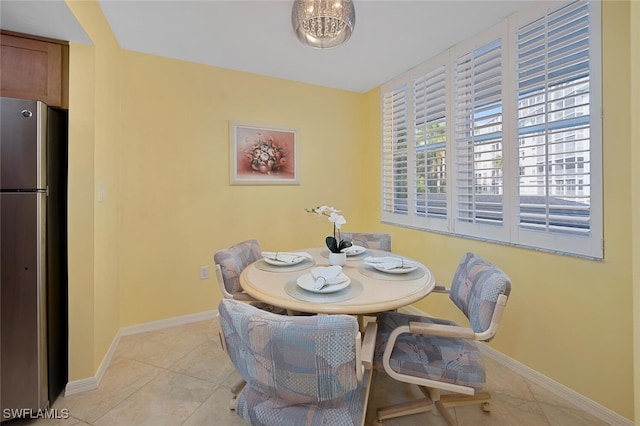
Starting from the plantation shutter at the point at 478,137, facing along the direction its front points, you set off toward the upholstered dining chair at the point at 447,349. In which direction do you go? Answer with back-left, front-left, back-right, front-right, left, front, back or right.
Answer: front-left

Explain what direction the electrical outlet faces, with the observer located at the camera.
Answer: facing the viewer

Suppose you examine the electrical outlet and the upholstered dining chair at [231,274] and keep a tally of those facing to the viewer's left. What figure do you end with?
0

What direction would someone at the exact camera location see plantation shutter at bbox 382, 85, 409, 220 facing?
facing the viewer and to the left of the viewer

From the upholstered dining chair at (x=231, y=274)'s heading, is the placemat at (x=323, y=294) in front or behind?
in front

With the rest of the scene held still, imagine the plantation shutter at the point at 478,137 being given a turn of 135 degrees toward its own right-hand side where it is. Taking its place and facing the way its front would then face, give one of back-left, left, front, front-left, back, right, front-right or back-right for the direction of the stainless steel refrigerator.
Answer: back-left

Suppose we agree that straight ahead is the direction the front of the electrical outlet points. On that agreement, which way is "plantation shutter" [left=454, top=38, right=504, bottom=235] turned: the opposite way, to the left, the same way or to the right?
to the right

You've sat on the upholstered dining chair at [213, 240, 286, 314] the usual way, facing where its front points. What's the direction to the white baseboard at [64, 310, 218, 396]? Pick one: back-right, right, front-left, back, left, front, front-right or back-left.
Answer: back

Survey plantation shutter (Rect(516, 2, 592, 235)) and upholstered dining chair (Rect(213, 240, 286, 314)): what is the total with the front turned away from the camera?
0

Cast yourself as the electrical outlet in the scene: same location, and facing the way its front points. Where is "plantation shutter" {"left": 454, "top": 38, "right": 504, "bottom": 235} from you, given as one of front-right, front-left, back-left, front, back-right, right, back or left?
front-left

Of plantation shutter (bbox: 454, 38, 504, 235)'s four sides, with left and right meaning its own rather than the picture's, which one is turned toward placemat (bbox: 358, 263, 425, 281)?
front

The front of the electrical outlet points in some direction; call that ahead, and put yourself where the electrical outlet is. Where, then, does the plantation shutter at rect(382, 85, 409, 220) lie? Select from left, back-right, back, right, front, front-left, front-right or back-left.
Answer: left

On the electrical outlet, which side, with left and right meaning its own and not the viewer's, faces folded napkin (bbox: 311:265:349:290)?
front

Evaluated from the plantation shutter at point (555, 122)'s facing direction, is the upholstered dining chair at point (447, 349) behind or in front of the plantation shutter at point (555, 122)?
in front
